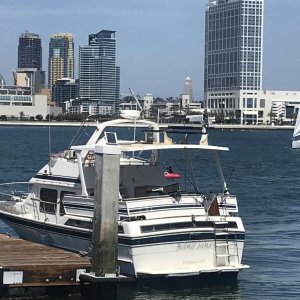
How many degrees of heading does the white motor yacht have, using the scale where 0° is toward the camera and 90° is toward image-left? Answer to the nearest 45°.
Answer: approximately 135°

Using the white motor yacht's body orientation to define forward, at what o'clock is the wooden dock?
The wooden dock is roughly at 9 o'clock from the white motor yacht.
